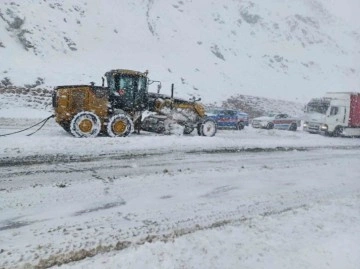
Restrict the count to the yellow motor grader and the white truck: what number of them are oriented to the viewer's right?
1

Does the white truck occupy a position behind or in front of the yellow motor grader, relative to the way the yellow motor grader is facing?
in front

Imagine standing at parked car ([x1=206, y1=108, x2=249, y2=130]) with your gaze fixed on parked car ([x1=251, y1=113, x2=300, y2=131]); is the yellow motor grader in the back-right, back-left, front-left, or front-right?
back-right

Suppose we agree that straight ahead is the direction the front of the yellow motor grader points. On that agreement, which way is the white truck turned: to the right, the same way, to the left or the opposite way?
the opposite way

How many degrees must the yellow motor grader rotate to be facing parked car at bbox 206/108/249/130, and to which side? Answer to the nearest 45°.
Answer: approximately 45° to its left

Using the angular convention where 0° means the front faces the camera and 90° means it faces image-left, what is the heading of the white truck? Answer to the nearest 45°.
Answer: approximately 45°

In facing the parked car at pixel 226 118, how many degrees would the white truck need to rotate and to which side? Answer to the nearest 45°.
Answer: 0° — it already faces it

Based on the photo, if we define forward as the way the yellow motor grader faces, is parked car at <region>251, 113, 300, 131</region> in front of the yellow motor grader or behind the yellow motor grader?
in front

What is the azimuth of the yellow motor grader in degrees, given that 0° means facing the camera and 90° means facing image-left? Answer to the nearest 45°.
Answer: approximately 270°
